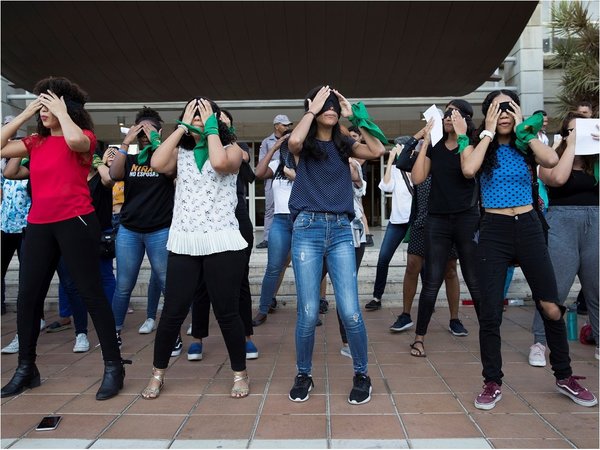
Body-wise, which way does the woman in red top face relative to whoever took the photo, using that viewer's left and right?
facing the viewer and to the left of the viewer

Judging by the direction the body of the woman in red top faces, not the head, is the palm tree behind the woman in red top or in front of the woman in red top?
behind
